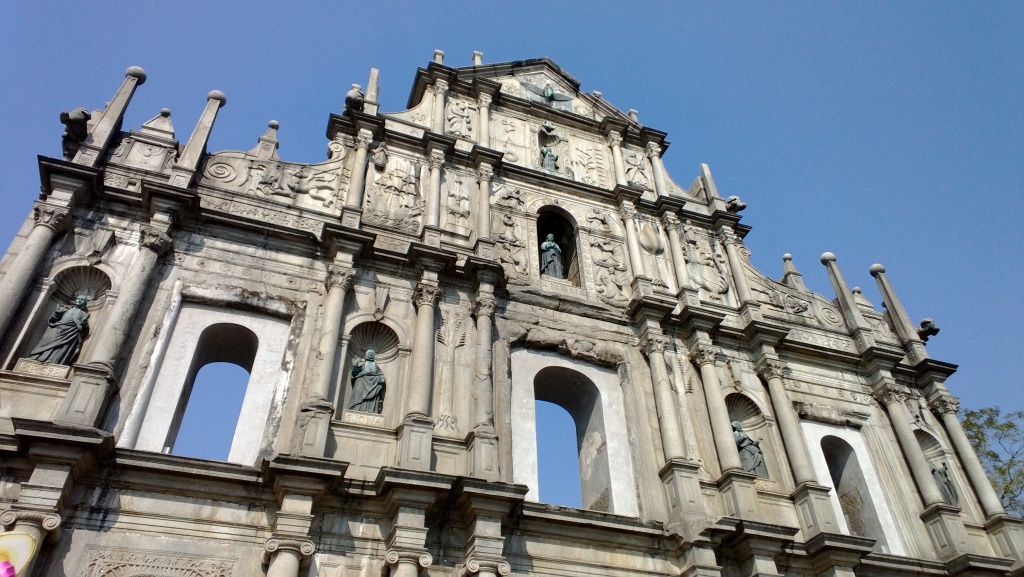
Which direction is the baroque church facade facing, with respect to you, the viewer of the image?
facing the viewer and to the right of the viewer
